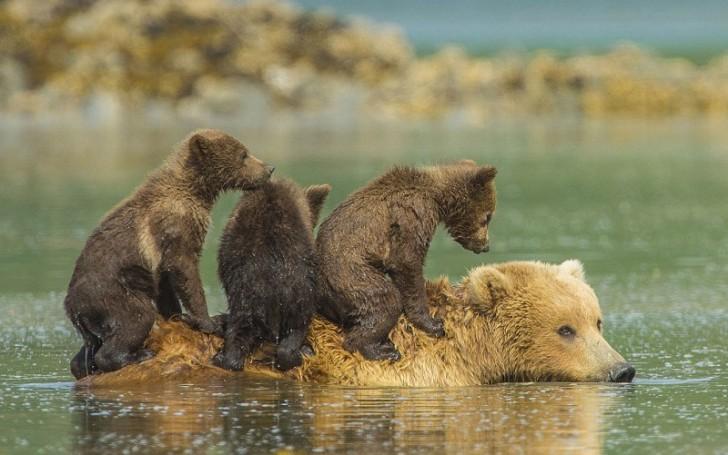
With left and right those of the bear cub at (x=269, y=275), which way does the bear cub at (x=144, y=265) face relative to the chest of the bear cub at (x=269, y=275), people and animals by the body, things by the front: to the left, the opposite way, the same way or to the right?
to the right

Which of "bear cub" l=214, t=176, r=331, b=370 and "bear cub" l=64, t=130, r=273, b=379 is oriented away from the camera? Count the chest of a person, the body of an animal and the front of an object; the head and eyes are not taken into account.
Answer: "bear cub" l=214, t=176, r=331, b=370

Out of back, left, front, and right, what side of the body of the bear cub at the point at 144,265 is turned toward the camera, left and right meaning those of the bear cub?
right

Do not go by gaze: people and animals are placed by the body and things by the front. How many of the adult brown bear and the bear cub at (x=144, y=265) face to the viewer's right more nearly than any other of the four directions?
2

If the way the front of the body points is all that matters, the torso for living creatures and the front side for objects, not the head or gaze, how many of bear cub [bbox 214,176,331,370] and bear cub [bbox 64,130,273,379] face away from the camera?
1

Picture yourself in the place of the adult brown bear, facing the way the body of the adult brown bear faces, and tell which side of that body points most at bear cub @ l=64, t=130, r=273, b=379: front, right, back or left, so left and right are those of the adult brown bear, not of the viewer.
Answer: back

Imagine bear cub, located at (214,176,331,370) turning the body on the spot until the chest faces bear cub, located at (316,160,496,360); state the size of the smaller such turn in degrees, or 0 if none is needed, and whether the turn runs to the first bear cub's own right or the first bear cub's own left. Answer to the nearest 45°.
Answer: approximately 90° to the first bear cub's own right

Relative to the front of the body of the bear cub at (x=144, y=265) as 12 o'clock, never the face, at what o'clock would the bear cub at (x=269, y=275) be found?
the bear cub at (x=269, y=275) is roughly at 12 o'clock from the bear cub at (x=144, y=265).

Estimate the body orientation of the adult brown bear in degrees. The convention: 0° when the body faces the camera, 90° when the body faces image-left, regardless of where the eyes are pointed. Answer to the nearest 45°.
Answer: approximately 270°

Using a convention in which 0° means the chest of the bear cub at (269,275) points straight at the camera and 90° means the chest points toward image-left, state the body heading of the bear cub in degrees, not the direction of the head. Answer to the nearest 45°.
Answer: approximately 180°
